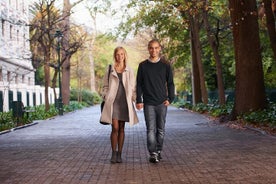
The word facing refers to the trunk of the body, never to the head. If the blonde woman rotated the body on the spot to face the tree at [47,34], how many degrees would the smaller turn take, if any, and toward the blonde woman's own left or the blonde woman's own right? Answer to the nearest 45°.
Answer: approximately 180°

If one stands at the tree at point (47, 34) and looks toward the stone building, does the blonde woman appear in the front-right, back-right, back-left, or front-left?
back-left

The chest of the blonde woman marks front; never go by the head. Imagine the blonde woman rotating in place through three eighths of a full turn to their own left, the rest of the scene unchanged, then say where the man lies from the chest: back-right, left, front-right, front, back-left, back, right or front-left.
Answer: front-right

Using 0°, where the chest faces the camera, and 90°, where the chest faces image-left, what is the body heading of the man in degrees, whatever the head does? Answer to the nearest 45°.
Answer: approximately 0°

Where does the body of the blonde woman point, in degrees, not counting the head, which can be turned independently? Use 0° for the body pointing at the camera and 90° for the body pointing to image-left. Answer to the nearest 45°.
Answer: approximately 0°
